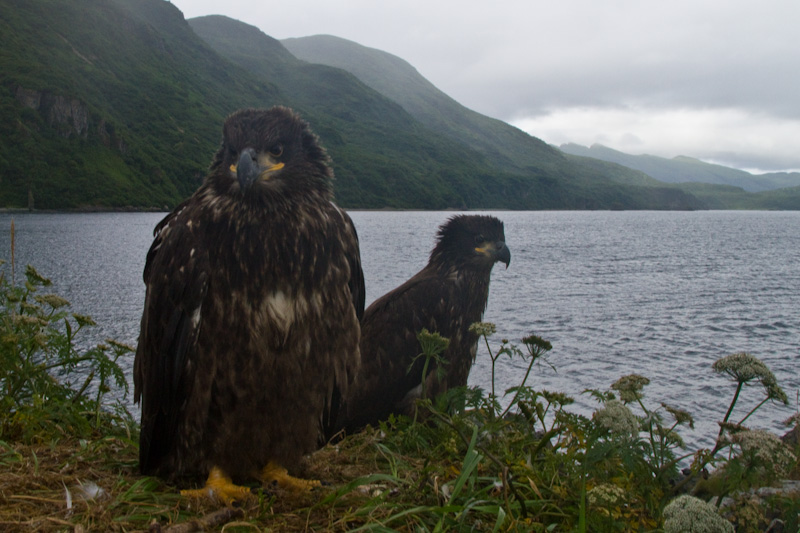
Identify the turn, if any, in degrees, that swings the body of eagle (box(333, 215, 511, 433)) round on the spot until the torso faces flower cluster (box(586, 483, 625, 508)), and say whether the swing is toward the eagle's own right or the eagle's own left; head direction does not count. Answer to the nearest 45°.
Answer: approximately 90° to the eagle's own right

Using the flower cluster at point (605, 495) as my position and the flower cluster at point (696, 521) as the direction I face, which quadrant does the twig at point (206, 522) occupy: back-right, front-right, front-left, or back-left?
back-right

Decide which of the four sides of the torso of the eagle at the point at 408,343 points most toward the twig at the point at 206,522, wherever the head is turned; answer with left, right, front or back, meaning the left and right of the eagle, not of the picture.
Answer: right

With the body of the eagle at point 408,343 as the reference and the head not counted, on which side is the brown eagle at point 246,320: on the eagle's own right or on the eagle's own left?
on the eagle's own right

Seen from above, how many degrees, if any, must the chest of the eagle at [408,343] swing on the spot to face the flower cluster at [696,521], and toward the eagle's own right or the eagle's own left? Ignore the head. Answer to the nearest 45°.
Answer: approximately 90° to the eagle's own right

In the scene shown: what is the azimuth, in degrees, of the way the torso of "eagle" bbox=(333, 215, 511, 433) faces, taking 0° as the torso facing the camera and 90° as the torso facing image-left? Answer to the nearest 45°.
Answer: approximately 270°
